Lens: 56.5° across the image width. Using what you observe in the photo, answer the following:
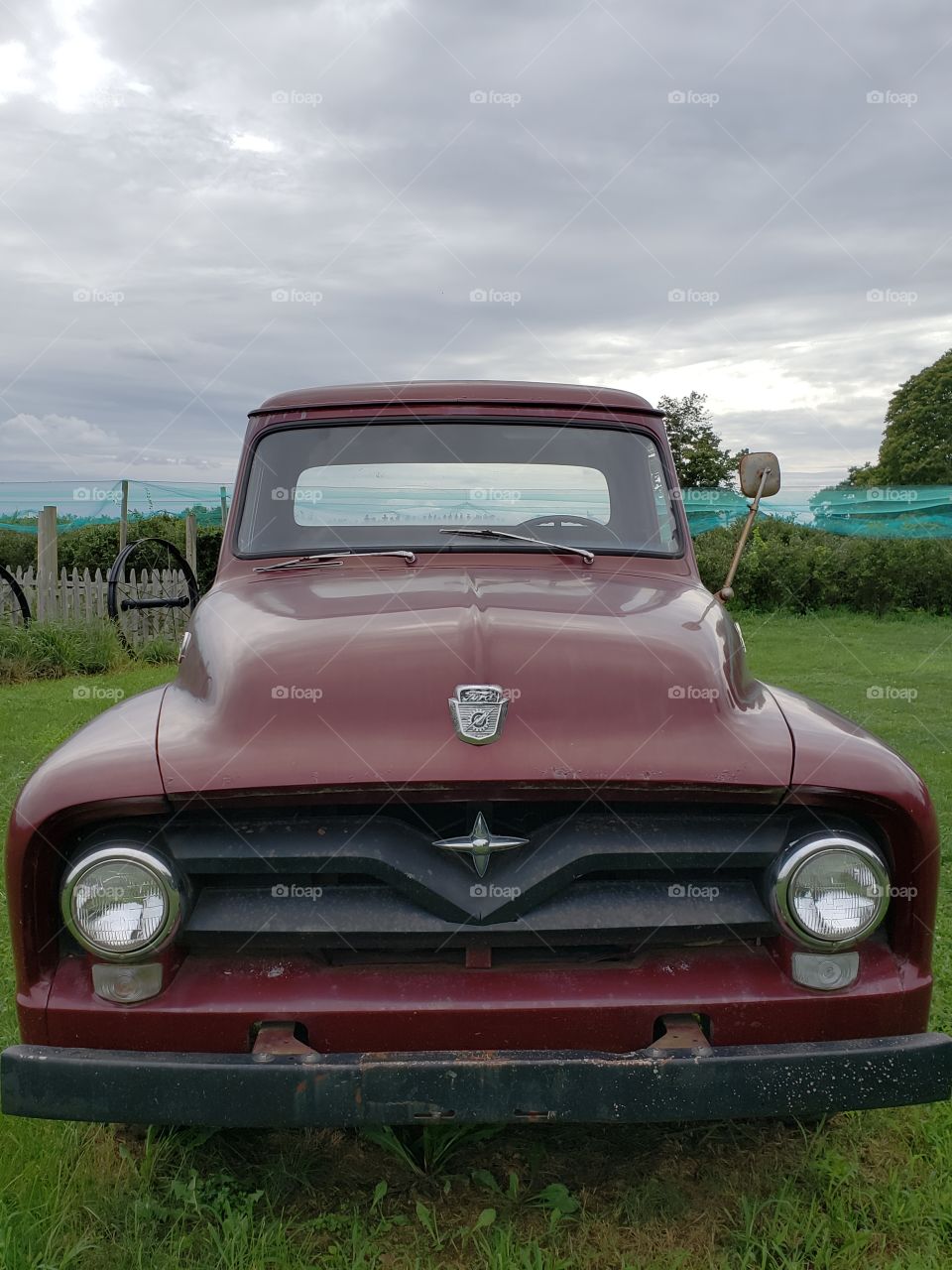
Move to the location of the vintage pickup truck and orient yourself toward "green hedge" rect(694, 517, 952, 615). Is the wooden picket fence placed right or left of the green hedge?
left

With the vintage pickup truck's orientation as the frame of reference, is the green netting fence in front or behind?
behind

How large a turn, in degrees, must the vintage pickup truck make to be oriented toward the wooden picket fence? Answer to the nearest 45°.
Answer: approximately 135° to its right

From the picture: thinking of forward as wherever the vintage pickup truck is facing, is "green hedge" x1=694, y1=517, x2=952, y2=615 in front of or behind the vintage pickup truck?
behind

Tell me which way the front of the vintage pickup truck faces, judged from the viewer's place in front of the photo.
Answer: facing the viewer
